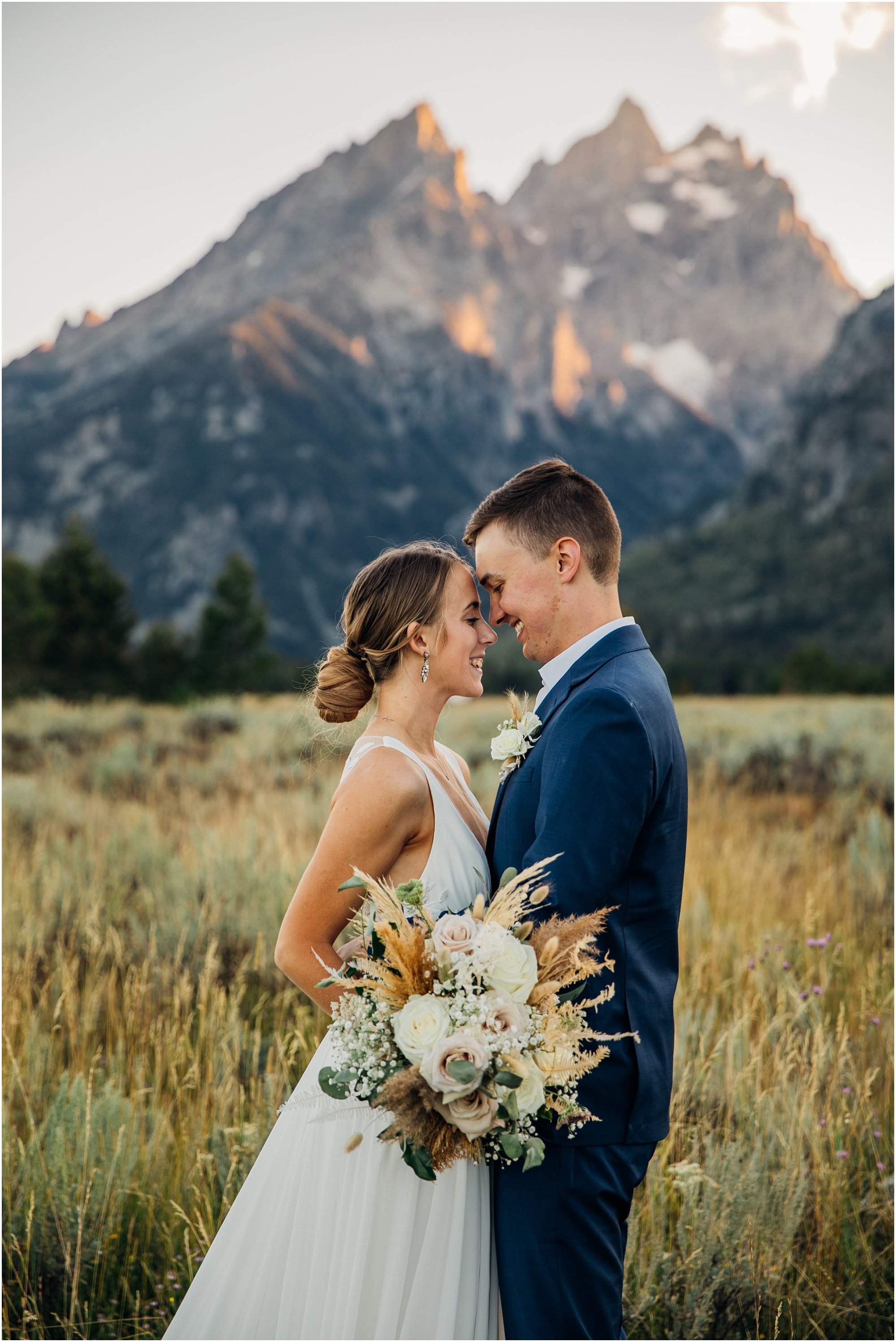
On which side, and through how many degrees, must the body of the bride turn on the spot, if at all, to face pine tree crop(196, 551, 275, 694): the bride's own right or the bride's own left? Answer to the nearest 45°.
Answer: approximately 90° to the bride's own left

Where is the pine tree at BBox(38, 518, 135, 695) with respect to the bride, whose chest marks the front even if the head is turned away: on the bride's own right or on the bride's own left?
on the bride's own left

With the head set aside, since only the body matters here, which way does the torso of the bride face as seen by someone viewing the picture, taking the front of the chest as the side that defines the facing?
to the viewer's right

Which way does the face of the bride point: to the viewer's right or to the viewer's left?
to the viewer's right

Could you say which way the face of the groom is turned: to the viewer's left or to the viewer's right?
to the viewer's left

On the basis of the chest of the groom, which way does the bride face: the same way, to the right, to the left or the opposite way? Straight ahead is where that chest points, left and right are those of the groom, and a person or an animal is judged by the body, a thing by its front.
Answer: the opposite way

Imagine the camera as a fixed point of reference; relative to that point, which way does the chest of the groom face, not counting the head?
to the viewer's left

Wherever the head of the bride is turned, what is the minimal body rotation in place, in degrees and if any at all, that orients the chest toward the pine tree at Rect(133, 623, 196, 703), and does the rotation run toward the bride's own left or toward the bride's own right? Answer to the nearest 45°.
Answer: approximately 90° to the bride's own left

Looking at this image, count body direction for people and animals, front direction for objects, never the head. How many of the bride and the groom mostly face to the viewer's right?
1
